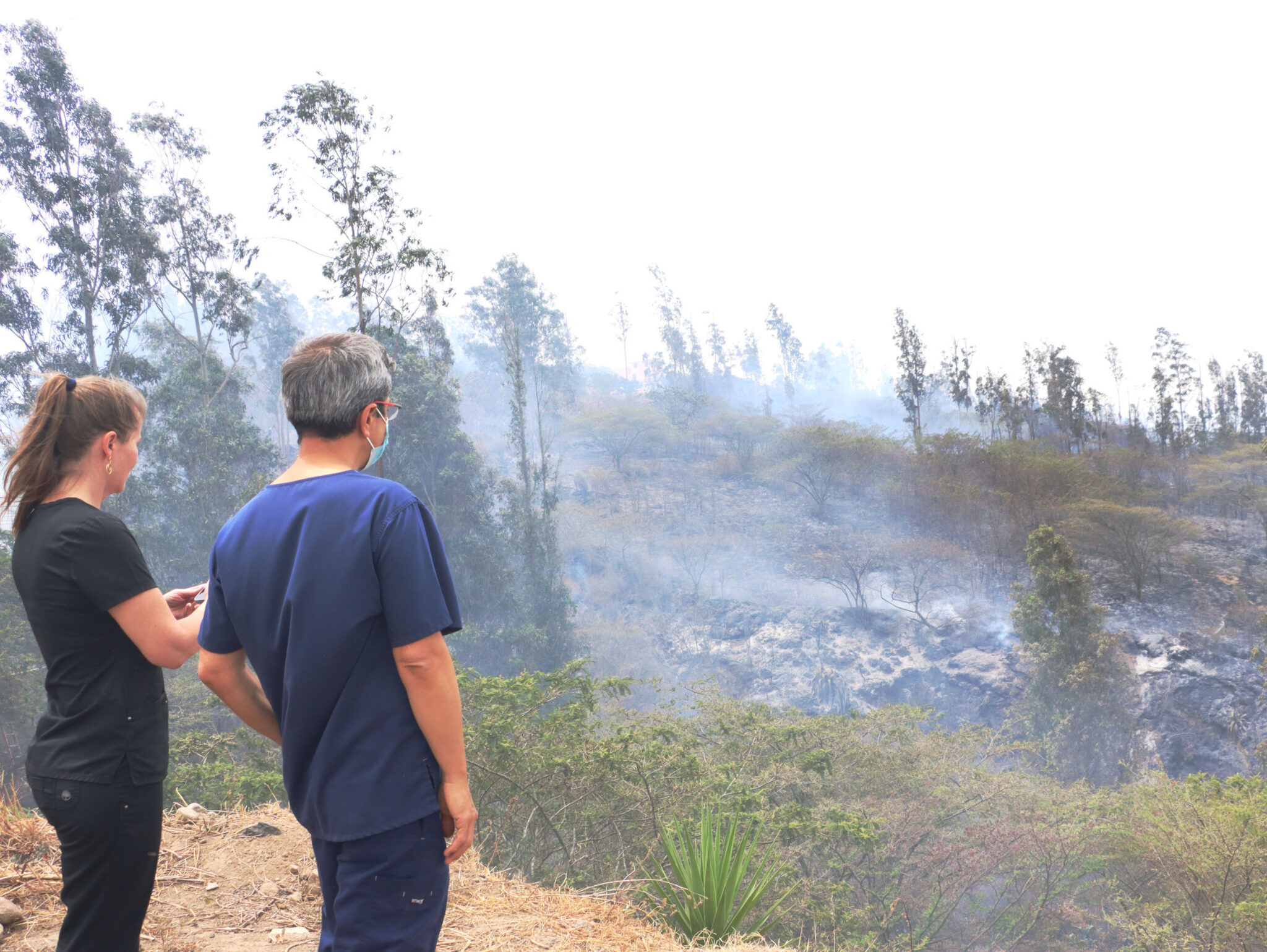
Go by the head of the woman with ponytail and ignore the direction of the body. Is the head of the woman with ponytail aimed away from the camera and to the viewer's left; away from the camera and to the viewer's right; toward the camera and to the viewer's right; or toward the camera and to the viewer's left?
away from the camera and to the viewer's right

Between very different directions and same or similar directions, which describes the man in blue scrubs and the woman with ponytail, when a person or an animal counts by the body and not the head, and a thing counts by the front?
same or similar directions

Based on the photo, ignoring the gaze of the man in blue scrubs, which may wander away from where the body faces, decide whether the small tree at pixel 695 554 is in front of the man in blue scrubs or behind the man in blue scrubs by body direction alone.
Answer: in front

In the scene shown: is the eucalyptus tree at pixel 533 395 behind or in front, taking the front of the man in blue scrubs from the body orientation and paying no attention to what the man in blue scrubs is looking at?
in front

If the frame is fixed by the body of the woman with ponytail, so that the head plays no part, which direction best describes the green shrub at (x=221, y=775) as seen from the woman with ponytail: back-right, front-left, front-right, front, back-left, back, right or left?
front-left

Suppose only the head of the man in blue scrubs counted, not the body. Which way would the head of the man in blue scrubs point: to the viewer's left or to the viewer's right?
to the viewer's right

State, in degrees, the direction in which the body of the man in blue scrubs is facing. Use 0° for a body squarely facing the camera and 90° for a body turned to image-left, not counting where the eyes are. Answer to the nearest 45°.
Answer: approximately 225°

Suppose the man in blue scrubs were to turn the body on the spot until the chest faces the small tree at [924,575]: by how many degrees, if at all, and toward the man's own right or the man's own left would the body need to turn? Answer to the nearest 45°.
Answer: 0° — they already face it

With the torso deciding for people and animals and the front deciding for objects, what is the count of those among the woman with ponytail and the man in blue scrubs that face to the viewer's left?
0

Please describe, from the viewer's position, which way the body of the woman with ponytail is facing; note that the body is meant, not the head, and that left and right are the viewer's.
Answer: facing away from the viewer and to the right of the viewer

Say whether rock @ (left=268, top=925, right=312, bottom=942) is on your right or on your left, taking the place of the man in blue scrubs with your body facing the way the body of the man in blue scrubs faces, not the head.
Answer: on your left

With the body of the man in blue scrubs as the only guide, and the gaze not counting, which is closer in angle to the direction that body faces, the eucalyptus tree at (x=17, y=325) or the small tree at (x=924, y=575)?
the small tree

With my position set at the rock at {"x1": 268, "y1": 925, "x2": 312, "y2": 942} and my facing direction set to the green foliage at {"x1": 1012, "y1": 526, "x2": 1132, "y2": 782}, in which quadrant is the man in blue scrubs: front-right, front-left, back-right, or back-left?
back-right

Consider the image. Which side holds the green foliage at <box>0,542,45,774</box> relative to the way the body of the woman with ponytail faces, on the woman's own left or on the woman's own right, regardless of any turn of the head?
on the woman's own left
